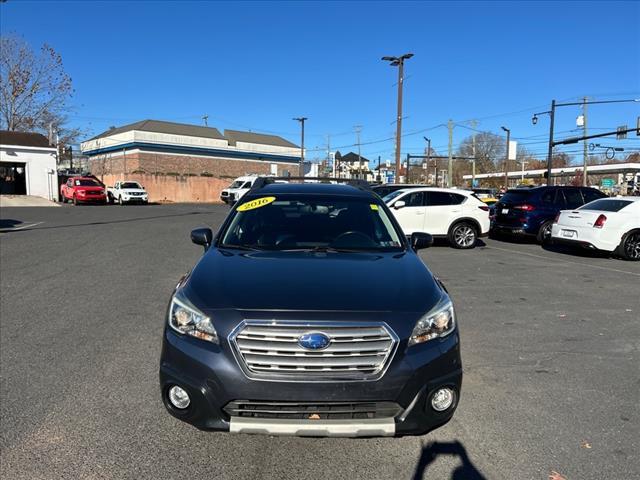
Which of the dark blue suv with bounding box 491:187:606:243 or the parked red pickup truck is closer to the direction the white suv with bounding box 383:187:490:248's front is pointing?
the parked red pickup truck

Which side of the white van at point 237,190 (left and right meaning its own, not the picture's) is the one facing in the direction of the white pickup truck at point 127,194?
right

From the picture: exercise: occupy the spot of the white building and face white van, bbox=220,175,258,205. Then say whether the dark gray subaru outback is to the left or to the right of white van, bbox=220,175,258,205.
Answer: right

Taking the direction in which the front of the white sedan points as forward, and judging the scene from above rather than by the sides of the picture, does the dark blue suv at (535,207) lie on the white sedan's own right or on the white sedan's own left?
on the white sedan's own left

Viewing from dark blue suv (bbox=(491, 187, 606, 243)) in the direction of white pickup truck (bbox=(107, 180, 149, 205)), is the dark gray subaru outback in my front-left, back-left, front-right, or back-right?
back-left

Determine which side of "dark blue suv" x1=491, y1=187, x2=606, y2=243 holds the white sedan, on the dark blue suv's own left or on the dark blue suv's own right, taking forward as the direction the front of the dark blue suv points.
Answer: on the dark blue suv's own right

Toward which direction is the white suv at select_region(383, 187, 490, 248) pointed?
to the viewer's left

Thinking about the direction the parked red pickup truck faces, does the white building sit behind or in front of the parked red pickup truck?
behind

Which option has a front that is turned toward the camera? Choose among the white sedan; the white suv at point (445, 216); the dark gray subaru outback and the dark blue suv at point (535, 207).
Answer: the dark gray subaru outback

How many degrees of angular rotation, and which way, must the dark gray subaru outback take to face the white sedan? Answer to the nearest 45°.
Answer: approximately 135° to its left

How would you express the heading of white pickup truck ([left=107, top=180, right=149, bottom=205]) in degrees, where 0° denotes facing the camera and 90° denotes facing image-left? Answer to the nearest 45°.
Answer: approximately 315°

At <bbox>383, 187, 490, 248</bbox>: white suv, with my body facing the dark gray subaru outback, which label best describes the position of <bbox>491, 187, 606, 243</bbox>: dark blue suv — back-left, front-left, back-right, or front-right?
back-left

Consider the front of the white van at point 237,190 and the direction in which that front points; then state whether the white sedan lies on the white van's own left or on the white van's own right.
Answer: on the white van's own left

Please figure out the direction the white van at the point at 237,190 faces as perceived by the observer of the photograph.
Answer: facing the viewer and to the left of the viewer
